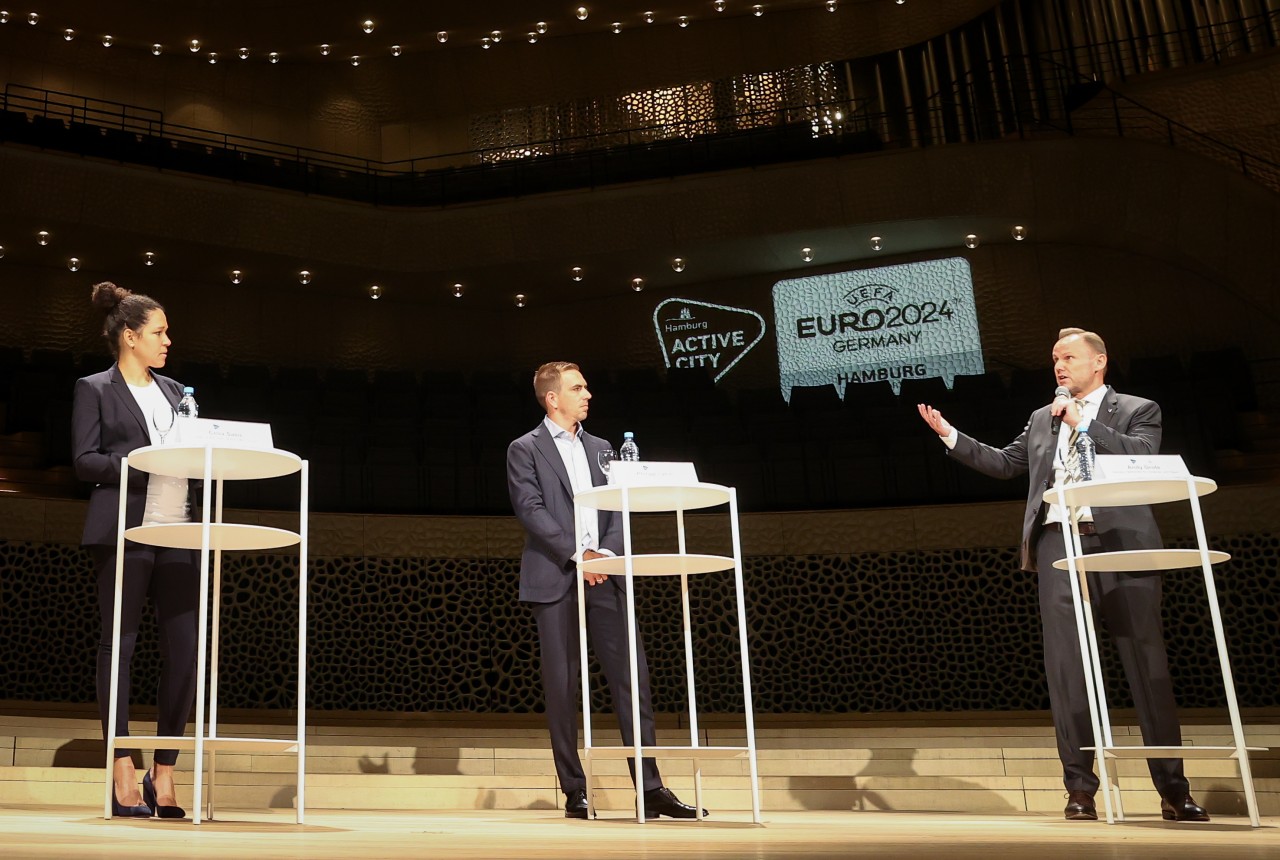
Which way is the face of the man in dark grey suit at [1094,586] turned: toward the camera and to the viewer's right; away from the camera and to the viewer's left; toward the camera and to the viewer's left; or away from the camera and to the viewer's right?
toward the camera and to the viewer's left

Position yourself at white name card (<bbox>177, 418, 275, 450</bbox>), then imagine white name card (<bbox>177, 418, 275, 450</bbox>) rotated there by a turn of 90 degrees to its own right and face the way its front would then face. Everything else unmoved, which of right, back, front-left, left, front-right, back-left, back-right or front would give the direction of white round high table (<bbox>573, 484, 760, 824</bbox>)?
back

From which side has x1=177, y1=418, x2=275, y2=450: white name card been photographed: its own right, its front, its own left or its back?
front

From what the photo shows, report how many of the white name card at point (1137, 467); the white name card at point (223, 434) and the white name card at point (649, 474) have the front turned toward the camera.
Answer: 3

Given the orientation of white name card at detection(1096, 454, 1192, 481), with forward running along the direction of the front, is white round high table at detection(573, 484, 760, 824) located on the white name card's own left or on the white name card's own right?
on the white name card's own right

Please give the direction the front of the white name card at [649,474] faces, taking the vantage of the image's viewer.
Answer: facing the viewer

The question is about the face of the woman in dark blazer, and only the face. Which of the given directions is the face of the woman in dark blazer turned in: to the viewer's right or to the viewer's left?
to the viewer's right

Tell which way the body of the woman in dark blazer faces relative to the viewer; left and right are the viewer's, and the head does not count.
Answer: facing the viewer and to the right of the viewer

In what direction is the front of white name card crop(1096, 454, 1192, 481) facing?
toward the camera

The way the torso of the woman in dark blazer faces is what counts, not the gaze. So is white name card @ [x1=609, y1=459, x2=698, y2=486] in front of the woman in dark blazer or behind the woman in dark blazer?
in front

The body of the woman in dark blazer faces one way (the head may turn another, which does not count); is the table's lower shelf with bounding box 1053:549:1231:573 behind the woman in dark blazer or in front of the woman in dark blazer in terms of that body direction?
in front

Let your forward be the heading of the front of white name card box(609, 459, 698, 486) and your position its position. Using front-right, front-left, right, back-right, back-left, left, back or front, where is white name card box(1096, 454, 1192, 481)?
left

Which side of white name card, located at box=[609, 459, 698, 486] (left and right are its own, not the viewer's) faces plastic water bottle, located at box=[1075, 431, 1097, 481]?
left

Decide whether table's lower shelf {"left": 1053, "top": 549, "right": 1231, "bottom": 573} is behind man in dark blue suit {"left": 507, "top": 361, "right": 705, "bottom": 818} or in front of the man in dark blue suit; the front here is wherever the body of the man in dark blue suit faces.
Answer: in front

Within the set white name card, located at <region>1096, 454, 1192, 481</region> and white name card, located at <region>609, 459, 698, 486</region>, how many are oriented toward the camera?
2
